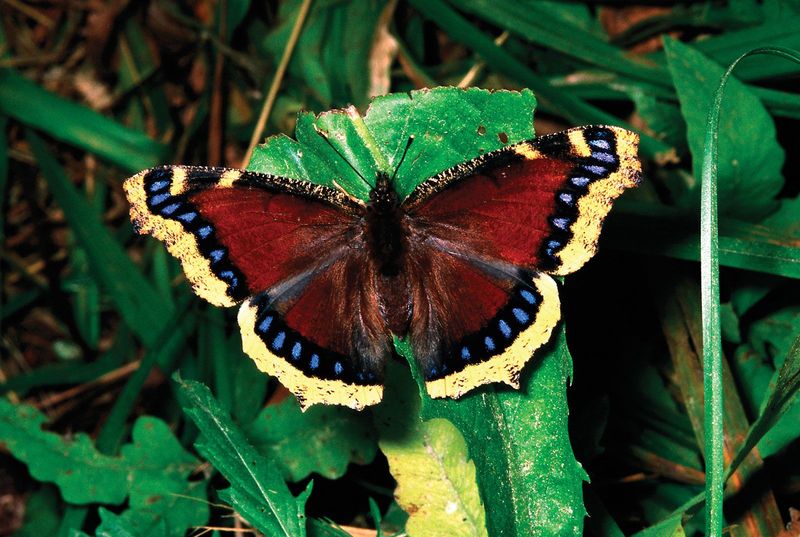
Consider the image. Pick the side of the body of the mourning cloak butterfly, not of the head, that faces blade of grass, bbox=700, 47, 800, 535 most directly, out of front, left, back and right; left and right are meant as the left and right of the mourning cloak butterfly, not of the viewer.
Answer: right

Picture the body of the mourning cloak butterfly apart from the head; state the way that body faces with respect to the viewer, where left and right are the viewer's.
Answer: facing away from the viewer

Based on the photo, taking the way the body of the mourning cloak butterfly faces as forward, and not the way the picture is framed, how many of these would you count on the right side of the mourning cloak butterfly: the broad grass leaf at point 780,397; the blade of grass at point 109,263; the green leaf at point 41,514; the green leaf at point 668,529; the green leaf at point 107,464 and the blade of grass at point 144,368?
2

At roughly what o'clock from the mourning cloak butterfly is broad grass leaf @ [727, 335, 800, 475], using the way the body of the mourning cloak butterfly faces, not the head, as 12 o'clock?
The broad grass leaf is roughly at 3 o'clock from the mourning cloak butterfly.

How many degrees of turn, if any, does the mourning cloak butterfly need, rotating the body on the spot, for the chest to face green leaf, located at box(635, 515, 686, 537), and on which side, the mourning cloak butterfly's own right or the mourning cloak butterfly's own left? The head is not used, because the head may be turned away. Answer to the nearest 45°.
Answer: approximately 90° to the mourning cloak butterfly's own right

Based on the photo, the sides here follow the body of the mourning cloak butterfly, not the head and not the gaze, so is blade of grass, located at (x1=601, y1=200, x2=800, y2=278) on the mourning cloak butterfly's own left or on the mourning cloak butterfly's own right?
on the mourning cloak butterfly's own right
